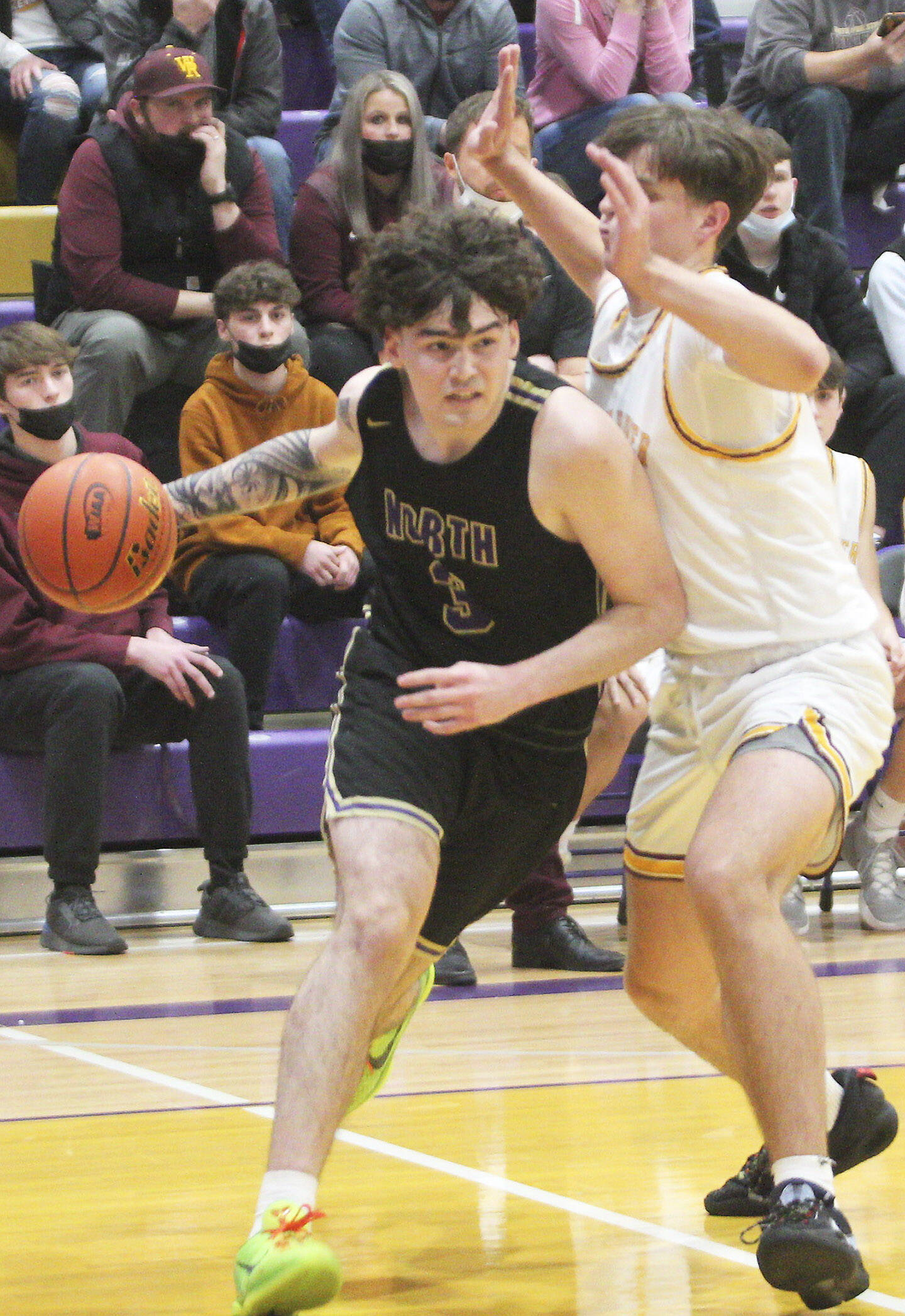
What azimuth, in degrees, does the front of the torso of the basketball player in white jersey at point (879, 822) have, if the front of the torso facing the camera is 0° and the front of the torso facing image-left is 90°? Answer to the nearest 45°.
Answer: approximately 0°

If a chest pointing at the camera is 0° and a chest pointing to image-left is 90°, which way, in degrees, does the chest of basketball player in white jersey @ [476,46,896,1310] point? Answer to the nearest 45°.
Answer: approximately 45°

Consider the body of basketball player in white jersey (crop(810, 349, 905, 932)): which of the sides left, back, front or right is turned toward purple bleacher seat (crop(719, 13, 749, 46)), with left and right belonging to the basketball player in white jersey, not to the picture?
back

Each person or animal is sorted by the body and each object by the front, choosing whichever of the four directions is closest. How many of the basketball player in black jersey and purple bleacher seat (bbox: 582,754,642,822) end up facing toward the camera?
2

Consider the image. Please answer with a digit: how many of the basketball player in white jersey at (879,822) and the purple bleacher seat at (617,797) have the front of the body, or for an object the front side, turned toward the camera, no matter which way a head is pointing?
2

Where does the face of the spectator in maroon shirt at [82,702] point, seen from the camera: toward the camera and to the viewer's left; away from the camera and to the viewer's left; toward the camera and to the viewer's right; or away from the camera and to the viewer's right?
toward the camera and to the viewer's right

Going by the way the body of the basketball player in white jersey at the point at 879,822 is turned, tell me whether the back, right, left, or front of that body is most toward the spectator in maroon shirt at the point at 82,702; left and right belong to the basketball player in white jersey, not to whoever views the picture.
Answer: right

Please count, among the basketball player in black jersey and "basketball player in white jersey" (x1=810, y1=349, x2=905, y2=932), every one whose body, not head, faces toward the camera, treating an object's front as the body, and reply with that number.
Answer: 2

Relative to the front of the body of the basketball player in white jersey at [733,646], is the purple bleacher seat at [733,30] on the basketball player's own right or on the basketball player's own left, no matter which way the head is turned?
on the basketball player's own right
